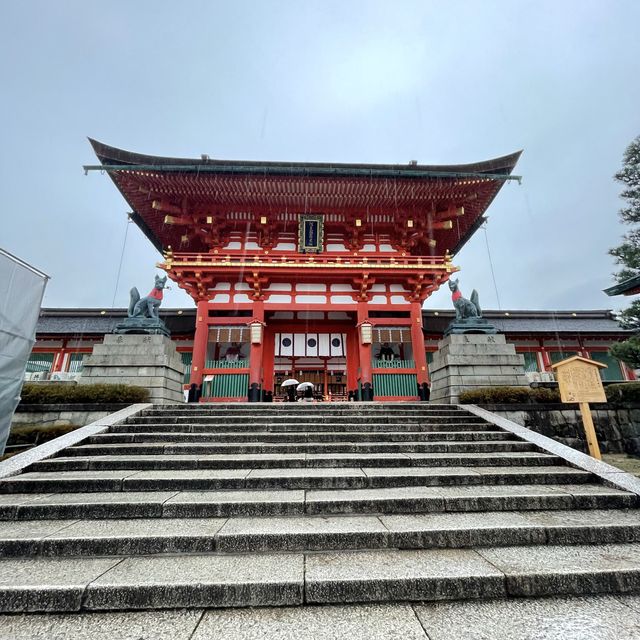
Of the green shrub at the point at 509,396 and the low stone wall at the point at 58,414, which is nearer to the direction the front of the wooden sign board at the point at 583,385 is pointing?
the low stone wall

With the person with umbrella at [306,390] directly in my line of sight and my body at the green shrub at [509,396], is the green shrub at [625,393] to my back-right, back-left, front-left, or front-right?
back-right

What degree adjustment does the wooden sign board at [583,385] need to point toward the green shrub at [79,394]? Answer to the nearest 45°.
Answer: approximately 45° to its right

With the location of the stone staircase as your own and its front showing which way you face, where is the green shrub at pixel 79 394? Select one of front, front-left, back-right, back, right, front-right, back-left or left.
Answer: back-right

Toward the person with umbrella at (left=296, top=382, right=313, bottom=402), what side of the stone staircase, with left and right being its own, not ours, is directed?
back

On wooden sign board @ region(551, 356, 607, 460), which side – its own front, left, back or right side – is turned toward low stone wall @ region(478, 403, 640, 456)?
back

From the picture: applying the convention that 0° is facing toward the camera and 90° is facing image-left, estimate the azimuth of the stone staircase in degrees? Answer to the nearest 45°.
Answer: approximately 0°

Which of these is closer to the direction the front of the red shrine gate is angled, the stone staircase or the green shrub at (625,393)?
the stone staircase

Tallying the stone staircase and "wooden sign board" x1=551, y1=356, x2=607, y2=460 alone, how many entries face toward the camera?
2
